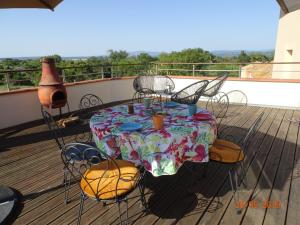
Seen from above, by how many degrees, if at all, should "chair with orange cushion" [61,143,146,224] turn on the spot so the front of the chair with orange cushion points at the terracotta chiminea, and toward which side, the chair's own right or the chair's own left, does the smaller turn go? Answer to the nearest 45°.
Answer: approximately 45° to the chair's own left

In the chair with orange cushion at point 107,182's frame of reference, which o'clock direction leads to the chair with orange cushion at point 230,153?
the chair with orange cushion at point 230,153 is roughly at 1 o'clock from the chair with orange cushion at point 107,182.

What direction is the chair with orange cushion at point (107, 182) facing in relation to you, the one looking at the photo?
facing away from the viewer and to the right of the viewer

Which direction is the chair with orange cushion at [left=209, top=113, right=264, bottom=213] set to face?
to the viewer's left

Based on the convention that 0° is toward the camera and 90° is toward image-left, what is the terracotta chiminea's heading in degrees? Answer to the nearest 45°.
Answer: approximately 315°

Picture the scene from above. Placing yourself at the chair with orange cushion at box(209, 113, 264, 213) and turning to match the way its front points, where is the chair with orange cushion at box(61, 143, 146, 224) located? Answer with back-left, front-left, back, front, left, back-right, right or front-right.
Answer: front-left

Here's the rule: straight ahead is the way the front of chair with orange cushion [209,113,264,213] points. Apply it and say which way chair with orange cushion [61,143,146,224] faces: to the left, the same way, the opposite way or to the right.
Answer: to the right
